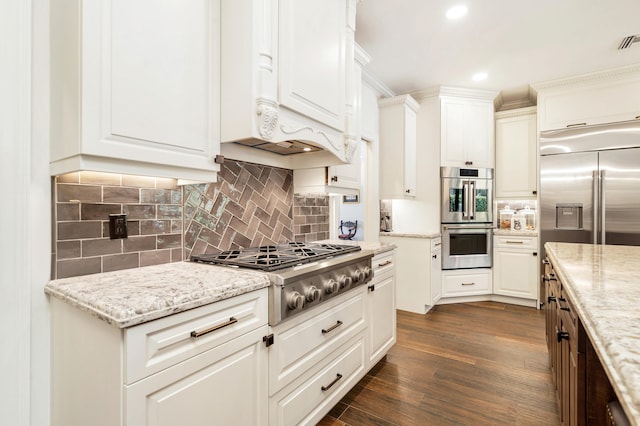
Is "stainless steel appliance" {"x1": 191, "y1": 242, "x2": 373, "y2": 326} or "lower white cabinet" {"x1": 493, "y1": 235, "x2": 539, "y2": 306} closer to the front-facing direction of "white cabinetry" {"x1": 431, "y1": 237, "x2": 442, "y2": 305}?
the lower white cabinet

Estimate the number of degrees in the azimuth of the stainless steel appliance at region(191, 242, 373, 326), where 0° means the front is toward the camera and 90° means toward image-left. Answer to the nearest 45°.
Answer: approximately 315°

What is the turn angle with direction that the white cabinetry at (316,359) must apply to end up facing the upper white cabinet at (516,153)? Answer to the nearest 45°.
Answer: approximately 90° to its left

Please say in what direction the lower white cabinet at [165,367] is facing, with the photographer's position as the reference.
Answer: facing the viewer and to the right of the viewer

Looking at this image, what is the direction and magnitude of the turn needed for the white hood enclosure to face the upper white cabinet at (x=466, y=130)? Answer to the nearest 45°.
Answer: approximately 90° to its left

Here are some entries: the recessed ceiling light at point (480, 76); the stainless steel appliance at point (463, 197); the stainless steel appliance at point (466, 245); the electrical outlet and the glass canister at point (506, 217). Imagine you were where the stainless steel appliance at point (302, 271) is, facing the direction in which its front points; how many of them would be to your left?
4

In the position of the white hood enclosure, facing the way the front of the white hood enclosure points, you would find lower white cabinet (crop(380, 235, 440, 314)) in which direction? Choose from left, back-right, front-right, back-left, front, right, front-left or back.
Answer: left

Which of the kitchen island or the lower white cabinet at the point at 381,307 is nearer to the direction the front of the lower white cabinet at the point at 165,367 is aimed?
the kitchen island
